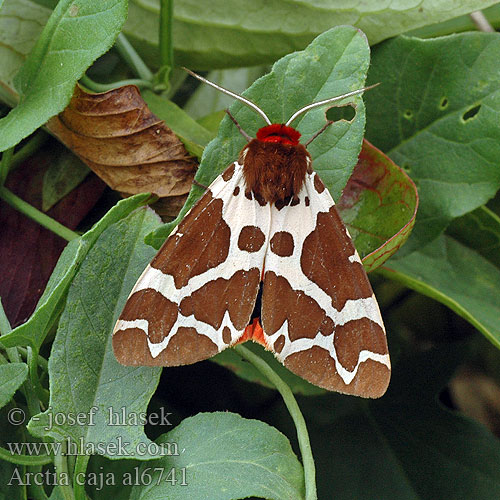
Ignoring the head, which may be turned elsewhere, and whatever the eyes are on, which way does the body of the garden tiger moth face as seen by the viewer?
away from the camera

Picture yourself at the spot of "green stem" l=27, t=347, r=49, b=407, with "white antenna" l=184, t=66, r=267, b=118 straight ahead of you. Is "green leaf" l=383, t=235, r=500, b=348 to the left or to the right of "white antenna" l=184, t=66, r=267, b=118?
right
